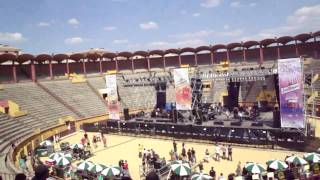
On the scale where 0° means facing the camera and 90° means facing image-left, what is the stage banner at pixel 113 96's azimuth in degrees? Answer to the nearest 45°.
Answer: approximately 0°

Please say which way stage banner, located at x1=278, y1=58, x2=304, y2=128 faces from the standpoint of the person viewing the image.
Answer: facing the viewer

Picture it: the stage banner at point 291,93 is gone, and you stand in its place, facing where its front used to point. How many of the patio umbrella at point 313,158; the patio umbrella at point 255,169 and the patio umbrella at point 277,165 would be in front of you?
3

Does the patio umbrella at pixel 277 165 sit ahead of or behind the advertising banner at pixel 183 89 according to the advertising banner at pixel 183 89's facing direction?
ahead

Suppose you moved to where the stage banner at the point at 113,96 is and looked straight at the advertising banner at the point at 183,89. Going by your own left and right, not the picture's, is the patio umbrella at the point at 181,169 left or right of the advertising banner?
right

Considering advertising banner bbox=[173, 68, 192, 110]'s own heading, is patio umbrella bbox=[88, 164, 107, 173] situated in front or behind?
in front

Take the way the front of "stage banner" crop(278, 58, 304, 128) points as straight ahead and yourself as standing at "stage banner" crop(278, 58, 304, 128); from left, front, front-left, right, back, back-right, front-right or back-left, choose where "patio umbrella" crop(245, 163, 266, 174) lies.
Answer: front

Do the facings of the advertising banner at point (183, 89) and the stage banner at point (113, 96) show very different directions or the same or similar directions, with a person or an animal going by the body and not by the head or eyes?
same or similar directions

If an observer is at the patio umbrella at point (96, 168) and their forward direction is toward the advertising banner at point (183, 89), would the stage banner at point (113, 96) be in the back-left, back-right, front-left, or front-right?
front-left

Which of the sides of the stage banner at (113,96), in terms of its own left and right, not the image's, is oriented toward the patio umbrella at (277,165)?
front

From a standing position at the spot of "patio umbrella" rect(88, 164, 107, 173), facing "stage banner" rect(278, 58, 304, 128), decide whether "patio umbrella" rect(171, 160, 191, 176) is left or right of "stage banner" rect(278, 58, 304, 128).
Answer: right

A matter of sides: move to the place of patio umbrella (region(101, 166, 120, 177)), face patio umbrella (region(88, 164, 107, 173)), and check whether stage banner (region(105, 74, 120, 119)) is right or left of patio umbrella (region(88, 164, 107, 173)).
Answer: right

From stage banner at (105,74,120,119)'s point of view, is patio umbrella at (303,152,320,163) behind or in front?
in front

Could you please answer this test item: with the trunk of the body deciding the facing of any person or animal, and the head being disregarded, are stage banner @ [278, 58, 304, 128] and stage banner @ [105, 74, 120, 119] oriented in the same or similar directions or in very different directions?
same or similar directions

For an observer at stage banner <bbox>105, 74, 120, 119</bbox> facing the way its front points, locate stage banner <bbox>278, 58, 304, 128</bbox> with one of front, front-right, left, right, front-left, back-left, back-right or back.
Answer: front-left

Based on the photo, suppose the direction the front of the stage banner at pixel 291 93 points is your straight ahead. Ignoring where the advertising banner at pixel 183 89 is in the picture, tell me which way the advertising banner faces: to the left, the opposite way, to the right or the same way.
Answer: the same way

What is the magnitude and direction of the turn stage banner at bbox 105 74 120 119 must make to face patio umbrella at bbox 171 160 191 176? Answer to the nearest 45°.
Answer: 0° — it already faces it
